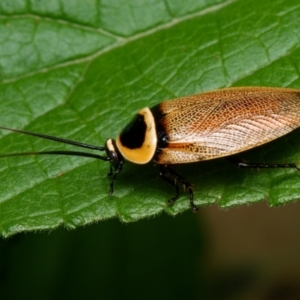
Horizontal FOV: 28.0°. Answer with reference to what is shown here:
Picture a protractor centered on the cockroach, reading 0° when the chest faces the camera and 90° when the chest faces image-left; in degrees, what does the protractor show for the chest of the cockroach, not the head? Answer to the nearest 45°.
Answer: approximately 90°
